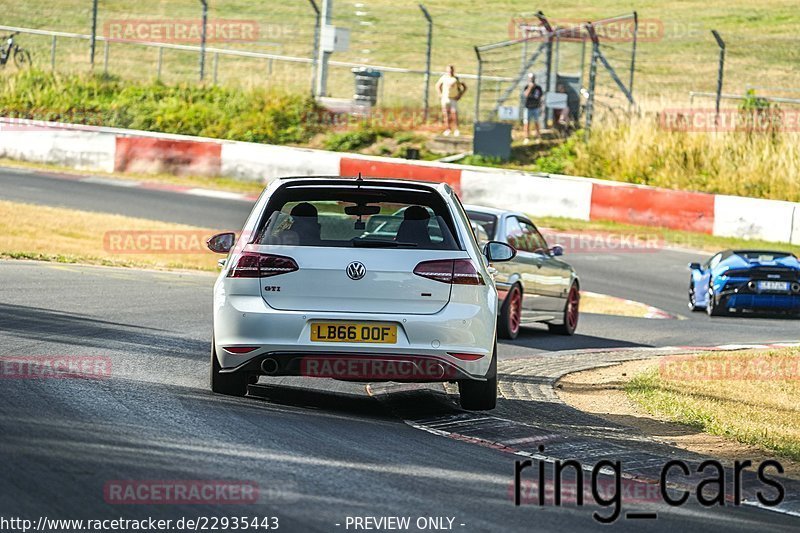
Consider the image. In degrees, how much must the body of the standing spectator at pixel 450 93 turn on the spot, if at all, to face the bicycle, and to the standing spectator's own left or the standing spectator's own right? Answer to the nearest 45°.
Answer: approximately 135° to the standing spectator's own right

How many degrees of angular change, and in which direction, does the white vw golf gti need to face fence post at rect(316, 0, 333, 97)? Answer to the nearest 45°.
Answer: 0° — it already faces it

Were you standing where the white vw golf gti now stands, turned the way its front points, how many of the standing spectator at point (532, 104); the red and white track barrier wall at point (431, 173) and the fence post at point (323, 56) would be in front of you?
3

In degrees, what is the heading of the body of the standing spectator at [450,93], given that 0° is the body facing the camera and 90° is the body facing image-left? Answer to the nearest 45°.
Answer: approximately 0°

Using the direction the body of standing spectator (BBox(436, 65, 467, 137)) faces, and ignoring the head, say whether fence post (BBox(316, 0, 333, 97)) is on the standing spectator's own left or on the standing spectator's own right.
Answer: on the standing spectator's own right

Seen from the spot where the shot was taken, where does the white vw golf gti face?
facing away from the viewer

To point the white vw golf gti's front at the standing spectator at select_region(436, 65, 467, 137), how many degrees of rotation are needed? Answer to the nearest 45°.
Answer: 0° — it already faces them

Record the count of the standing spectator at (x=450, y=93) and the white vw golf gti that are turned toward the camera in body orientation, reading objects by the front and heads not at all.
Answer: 1

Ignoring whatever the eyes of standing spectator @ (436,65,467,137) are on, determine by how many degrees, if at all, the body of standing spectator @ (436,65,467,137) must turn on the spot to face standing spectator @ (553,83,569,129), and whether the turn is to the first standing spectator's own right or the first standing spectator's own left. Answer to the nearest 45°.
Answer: approximately 90° to the first standing spectator's own left

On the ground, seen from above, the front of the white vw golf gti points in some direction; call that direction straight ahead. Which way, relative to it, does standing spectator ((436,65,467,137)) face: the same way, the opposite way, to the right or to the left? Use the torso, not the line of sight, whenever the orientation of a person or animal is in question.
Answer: the opposite way

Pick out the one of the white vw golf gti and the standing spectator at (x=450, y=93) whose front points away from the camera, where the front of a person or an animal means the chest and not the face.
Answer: the white vw golf gti

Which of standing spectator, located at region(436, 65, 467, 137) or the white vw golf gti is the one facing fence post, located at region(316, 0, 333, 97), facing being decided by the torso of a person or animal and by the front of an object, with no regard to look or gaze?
the white vw golf gti

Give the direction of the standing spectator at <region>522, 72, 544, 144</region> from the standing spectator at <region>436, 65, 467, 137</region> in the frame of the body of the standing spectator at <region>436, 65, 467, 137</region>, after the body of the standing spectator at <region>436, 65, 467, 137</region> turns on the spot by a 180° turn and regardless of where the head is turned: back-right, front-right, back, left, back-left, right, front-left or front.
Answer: right
